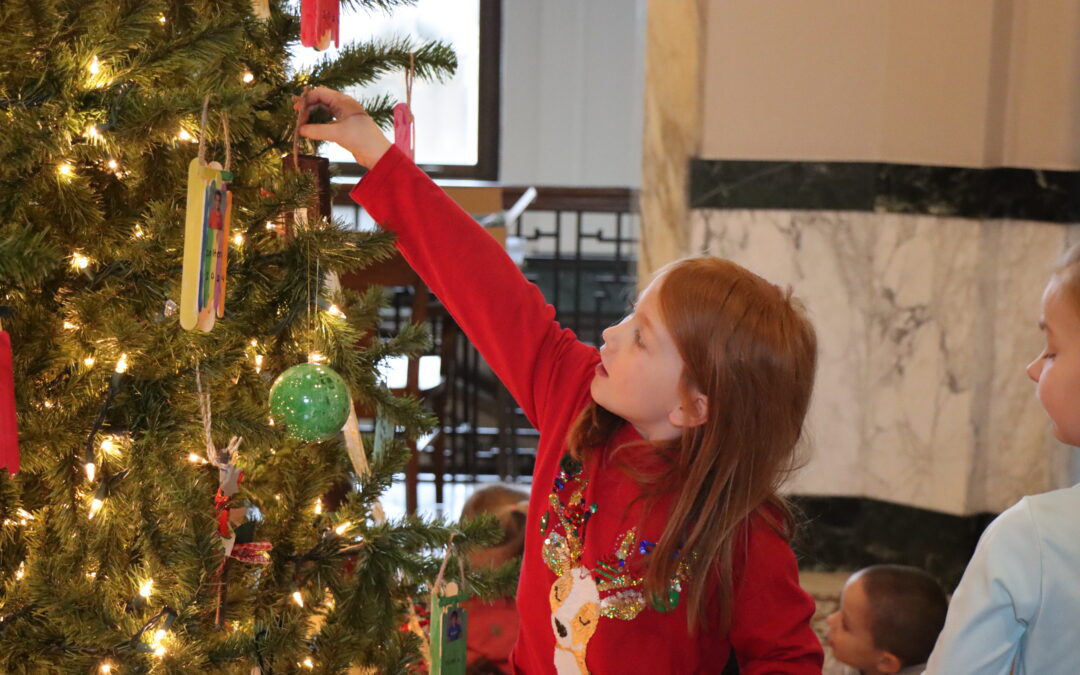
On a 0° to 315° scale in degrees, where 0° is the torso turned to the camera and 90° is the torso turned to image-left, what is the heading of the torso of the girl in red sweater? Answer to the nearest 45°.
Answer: approximately 45°

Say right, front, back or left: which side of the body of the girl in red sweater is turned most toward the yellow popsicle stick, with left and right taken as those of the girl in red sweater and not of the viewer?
front

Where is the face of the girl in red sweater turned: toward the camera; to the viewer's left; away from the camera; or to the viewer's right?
to the viewer's left

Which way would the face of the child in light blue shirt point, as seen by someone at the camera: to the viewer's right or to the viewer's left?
to the viewer's left
